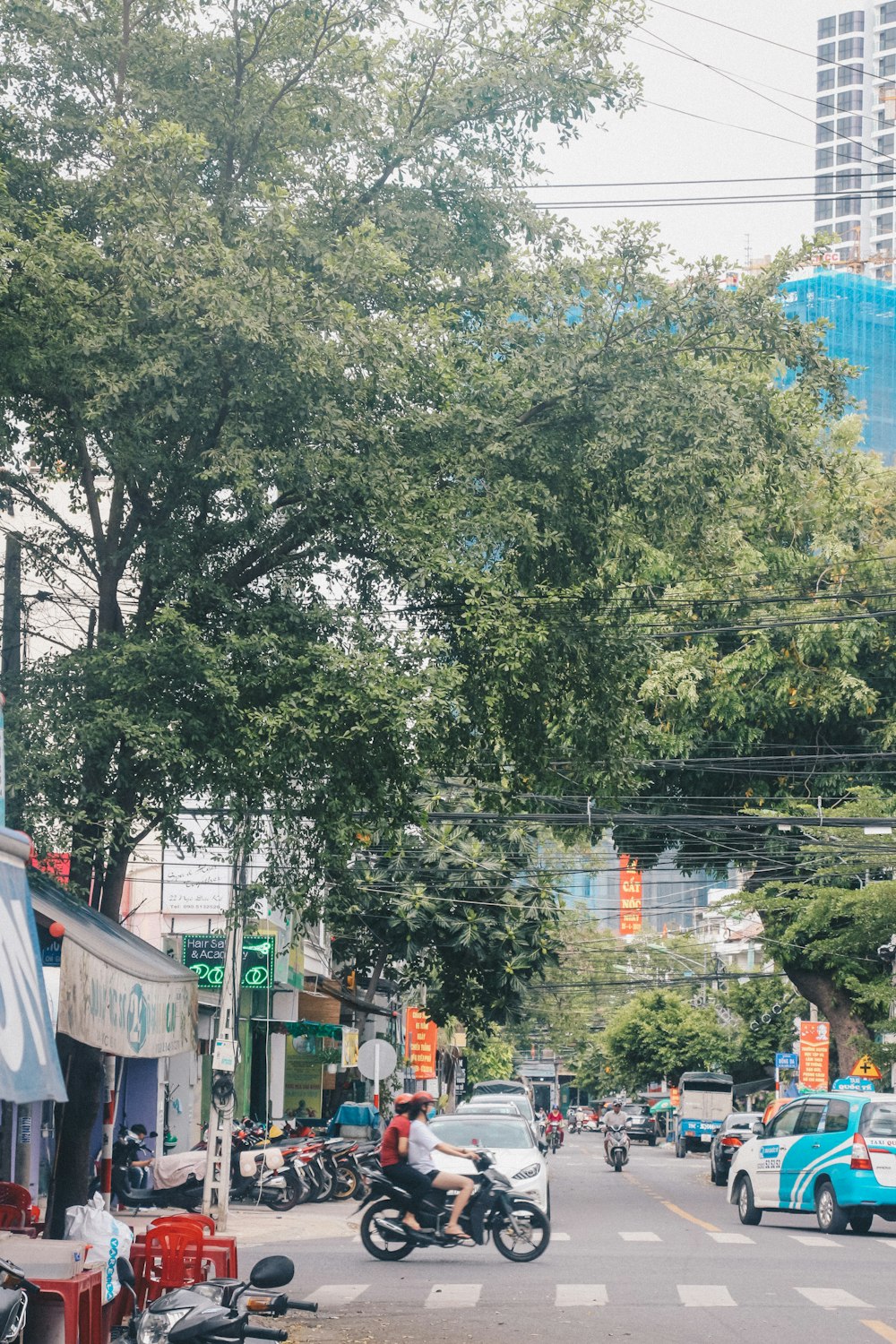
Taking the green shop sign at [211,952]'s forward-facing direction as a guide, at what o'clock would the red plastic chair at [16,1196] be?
The red plastic chair is roughly at 12 o'clock from the green shop sign.

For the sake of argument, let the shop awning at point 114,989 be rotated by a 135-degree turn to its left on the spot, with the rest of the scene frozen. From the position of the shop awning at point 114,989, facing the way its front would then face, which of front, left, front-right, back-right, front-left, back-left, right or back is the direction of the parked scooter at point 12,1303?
back

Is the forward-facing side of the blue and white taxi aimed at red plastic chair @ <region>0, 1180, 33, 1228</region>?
no

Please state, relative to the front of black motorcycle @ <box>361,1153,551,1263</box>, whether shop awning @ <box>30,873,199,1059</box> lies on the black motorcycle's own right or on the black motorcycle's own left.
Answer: on the black motorcycle's own left

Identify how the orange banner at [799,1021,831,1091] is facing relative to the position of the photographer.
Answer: facing the viewer

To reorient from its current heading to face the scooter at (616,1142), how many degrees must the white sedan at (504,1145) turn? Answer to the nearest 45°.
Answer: approximately 180°

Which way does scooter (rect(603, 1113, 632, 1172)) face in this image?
toward the camera

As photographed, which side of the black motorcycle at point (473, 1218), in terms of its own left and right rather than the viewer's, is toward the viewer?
right

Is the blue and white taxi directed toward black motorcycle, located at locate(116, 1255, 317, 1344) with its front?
no

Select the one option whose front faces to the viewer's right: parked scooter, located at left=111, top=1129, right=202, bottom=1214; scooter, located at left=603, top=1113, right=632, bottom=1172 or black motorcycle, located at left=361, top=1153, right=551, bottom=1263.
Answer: the black motorcycle

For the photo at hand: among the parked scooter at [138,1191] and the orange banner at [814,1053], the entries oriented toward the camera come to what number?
1

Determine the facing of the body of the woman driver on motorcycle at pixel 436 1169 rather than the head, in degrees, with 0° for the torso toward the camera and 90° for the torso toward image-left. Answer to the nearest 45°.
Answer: approximately 270°

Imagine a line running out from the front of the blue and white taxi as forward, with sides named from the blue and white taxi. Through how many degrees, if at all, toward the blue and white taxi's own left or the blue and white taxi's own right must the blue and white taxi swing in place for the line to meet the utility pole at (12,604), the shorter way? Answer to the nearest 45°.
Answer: approximately 90° to the blue and white taxi's own left

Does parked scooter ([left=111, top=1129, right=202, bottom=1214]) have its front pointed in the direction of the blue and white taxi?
no

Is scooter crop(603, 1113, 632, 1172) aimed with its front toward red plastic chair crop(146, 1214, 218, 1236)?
yes

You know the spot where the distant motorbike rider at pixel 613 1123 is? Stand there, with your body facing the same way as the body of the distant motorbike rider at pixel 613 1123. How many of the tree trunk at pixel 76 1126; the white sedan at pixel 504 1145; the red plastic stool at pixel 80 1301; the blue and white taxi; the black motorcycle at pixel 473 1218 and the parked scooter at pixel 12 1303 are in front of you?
6

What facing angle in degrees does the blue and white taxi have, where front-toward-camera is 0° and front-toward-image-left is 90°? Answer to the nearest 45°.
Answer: approximately 135°

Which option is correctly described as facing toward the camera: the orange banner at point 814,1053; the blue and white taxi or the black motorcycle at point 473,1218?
the orange banner

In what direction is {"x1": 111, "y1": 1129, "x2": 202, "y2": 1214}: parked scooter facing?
to the viewer's left
